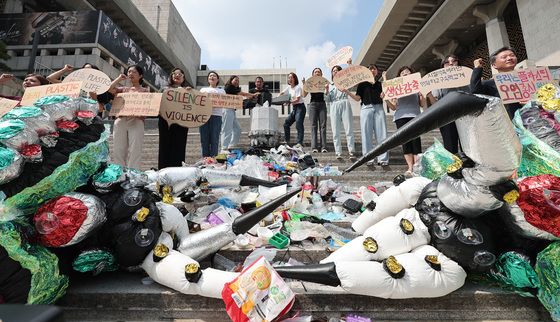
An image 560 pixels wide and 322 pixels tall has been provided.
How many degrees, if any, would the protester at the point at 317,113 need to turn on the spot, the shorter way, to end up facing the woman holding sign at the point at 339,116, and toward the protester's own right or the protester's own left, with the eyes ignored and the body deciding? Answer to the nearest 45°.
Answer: approximately 90° to the protester's own left

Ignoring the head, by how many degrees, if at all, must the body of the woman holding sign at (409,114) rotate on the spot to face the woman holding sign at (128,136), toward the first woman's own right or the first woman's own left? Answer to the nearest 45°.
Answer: approximately 45° to the first woman's own right

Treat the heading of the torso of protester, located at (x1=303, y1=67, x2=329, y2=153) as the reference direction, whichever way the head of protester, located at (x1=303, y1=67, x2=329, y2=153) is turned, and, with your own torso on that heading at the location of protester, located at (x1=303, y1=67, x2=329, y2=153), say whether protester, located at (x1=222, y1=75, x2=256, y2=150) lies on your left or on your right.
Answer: on your right

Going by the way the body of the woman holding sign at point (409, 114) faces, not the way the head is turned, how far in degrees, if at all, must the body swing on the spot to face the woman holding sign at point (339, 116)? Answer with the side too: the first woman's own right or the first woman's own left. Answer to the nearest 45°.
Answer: approximately 90° to the first woman's own right

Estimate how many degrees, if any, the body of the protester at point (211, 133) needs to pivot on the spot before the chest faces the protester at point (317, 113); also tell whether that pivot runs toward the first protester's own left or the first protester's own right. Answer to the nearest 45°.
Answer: approximately 90° to the first protester's own left

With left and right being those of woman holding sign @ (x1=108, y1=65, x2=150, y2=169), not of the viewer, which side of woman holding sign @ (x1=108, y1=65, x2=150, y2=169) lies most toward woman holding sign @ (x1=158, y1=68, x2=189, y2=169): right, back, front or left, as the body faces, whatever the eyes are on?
left

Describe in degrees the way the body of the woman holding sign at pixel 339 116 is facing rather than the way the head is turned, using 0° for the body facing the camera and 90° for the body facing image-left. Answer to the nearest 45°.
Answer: approximately 0°
